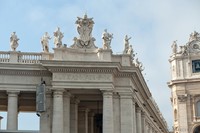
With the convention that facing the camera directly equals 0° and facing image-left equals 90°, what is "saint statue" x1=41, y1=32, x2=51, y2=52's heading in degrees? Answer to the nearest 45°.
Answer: approximately 0°

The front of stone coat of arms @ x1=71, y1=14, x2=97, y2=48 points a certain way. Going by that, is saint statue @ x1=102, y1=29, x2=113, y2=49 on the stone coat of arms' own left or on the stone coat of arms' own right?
on the stone coat of arms' own left

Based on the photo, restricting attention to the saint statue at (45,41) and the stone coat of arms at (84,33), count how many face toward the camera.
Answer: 2

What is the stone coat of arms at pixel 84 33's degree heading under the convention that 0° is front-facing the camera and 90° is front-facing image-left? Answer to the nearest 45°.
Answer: approximately 0°

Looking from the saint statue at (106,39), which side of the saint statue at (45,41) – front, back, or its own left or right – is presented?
left

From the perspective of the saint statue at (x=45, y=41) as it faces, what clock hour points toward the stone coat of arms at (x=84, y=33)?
The stone coat of arms is roughly at 9 o'clock from the saint statue.

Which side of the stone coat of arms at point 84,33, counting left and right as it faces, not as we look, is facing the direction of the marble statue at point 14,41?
right
